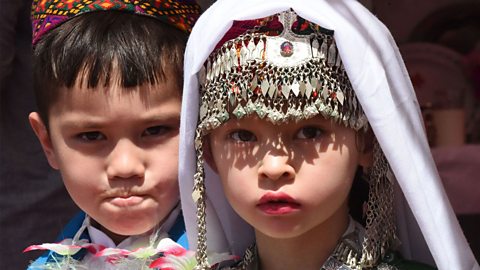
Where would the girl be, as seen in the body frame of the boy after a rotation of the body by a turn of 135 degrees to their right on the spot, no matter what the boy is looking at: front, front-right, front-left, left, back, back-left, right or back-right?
back

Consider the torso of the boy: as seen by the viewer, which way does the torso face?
toward the camera

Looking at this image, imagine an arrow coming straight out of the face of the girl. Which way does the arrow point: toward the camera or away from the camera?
toward the camera

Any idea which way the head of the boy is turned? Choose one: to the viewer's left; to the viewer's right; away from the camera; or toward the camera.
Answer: toward the camera
